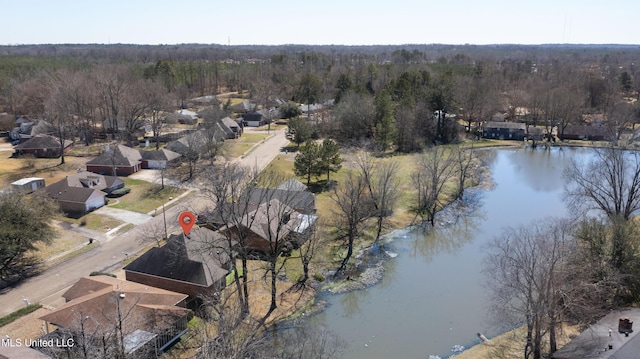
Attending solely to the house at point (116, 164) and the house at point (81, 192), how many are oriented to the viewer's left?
0

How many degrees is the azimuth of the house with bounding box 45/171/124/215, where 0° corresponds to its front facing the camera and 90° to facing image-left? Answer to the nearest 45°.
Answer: approximately 315°

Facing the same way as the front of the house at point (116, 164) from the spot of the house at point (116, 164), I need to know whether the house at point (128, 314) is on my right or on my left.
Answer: on my right

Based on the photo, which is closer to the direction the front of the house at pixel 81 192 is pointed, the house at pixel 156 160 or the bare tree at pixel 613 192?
the bare tree

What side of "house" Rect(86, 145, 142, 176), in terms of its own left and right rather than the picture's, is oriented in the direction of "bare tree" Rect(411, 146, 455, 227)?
front

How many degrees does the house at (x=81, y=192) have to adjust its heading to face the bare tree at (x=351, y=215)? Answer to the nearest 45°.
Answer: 0° — it already faces it

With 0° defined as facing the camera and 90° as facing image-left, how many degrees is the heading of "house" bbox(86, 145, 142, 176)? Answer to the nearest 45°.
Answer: approximately 315°

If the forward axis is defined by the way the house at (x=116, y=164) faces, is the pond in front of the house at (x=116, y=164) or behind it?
in front

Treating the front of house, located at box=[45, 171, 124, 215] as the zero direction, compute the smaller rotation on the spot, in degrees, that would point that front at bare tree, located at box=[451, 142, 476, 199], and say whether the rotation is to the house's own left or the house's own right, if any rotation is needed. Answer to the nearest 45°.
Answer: approximately 45° to the house's own left

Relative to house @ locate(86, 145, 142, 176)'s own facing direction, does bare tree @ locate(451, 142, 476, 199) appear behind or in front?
in front

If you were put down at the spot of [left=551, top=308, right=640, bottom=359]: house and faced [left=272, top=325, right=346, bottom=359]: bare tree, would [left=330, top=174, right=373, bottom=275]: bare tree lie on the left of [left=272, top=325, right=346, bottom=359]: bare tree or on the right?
right
